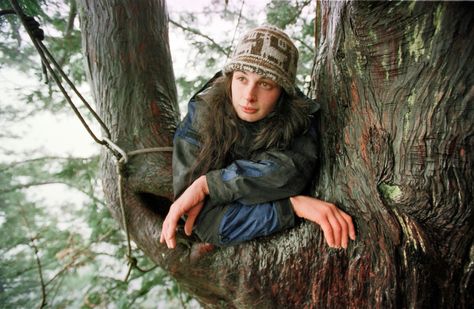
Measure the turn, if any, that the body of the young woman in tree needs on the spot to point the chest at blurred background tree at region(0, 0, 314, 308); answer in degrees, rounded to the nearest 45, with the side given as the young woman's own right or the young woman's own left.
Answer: approximately 135° to the young woman's own right

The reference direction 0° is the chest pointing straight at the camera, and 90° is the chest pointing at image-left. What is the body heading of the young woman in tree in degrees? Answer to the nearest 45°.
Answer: approximately 0°
